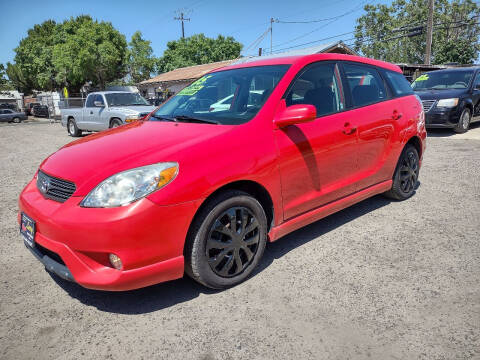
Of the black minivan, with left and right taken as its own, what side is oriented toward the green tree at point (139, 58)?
right

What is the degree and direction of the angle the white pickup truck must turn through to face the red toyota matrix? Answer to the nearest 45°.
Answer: approximately 45° to its right

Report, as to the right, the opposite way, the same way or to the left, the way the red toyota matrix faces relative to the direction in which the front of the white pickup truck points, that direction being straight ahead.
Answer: to the right

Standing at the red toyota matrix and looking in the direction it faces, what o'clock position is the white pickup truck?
The white pickup truck is roughly at 4 o'clock from the red toyota matrix.

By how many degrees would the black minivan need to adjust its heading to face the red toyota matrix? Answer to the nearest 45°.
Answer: approximately 45° to its left

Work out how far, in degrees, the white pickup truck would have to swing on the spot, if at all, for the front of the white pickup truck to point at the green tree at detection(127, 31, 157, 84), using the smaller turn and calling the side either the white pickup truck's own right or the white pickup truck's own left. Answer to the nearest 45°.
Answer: approximately 135° to the white pickup truck's own left

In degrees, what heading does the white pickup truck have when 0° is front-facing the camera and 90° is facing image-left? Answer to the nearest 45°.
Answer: approximately 315°

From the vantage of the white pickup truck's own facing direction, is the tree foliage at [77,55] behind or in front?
behind

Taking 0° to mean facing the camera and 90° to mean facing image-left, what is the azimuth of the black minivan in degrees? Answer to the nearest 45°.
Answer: approximately 45°

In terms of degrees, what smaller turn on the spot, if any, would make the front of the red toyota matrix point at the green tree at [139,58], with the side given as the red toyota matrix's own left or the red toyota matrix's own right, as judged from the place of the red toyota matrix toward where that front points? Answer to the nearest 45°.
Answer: approximately 135° to the red toyota matrix's own right
